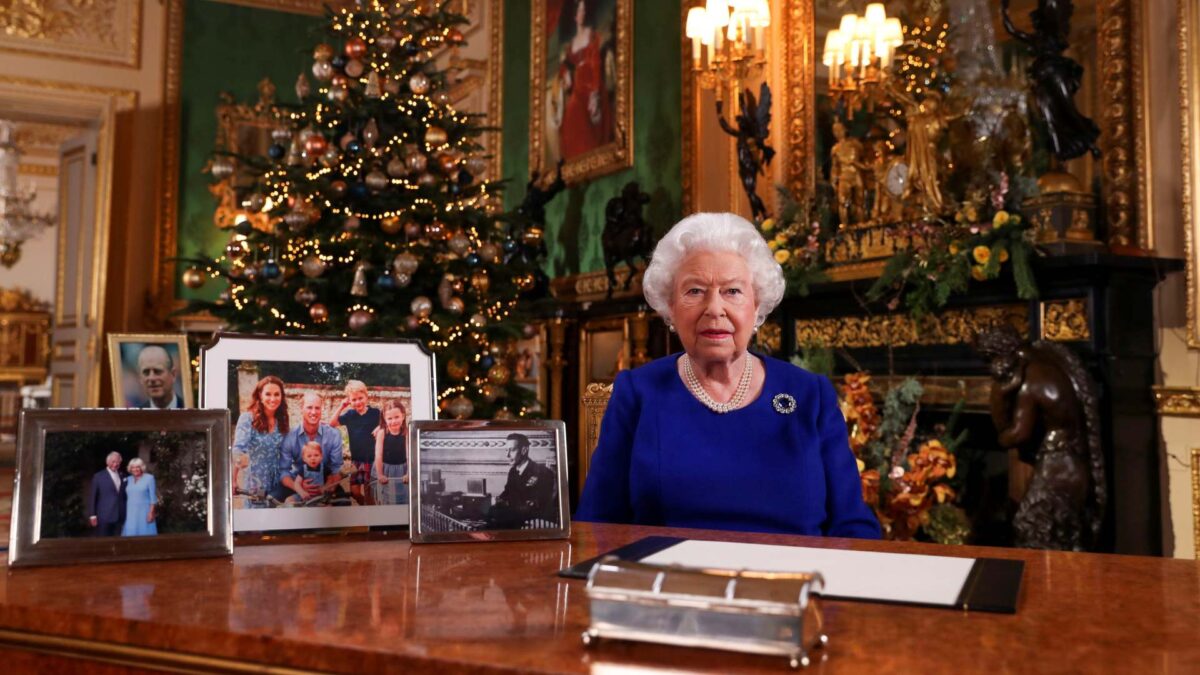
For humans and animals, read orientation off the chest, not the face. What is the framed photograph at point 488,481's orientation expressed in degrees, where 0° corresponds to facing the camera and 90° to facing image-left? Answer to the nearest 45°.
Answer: approximately 0°

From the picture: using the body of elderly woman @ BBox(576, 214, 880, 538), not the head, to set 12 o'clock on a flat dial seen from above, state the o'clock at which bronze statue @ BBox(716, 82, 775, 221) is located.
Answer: The bronze statue is roughly at 6 o'clock from the elderly woman.

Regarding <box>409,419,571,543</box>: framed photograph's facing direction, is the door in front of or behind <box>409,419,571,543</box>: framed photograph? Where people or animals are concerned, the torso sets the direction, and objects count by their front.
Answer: behind

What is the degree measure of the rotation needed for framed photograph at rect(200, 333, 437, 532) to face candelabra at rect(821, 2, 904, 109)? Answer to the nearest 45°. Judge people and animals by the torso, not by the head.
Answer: approximately 135° to its left

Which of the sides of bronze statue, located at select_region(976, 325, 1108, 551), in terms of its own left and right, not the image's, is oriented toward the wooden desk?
left

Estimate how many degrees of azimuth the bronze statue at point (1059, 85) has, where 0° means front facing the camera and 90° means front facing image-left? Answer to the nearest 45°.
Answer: approximately 45°

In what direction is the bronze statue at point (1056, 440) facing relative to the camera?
to the viewer's left
